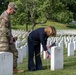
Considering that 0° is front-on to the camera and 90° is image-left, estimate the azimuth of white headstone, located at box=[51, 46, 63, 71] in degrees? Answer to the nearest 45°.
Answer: approximately 315°

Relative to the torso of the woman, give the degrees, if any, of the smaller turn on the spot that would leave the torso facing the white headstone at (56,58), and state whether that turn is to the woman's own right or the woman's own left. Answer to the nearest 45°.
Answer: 0° — they already face it

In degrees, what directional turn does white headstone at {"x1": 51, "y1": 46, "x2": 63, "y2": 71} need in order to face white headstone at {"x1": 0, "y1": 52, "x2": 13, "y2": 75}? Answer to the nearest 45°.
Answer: approximately 90° to its right

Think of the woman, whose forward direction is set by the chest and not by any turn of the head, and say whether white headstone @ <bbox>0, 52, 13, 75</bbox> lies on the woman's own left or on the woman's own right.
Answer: on the woman's own right

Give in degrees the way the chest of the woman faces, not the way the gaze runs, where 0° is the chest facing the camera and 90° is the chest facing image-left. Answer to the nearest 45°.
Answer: approximately 270°
